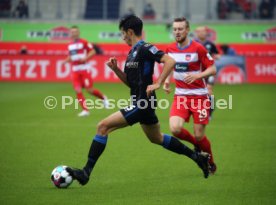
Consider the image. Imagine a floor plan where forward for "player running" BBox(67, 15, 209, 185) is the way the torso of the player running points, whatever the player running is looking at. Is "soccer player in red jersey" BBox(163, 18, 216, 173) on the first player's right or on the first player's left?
on the first player's right

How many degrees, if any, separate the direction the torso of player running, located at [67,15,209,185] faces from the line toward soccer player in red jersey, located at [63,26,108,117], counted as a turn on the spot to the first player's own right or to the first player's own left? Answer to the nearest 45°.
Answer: approximately 90° to the first player's own right

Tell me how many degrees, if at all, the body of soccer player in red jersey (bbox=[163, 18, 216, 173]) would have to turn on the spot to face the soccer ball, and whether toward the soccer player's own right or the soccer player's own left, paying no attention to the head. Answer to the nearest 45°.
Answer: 0° — they already face it

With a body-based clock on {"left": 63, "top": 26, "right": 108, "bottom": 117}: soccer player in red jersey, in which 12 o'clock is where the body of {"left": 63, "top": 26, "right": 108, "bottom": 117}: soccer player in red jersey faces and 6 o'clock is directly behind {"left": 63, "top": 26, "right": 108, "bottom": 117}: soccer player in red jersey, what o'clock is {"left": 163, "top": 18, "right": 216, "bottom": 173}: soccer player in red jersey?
{"left": 163, "top": 18, "right": 216, "bottom": 173}: soccer player in red jersey is roughly at 10 o'clock from {"left": 63, "top": 26, "right": 108, "bottom": 117}: soccer player in red jersey.

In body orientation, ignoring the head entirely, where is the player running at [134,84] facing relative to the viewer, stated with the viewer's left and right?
facing to the left of the viewer

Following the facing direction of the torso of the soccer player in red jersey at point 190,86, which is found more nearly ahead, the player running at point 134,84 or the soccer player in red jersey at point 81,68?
the player running

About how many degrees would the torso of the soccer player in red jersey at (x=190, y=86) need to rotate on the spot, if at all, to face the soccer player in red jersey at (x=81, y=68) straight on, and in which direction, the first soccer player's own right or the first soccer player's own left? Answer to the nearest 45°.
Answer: approximately 135° to the first soccer player's own right

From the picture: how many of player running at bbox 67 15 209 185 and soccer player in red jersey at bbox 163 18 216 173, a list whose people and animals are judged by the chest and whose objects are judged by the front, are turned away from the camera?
0

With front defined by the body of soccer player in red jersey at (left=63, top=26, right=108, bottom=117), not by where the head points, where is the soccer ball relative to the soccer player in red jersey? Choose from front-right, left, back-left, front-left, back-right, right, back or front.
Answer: front-left
